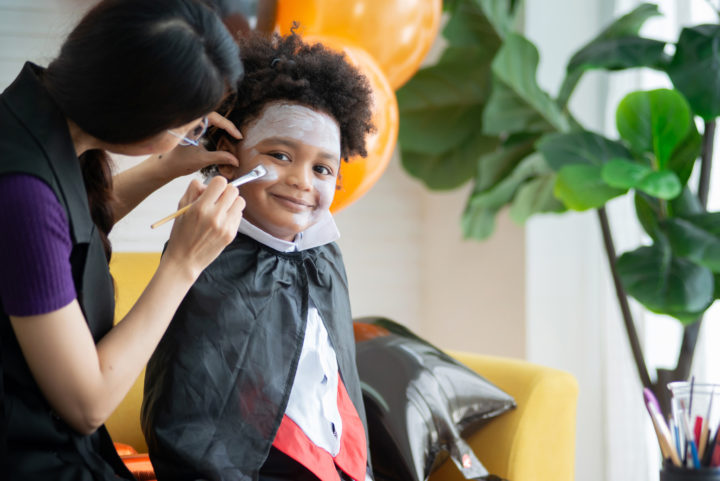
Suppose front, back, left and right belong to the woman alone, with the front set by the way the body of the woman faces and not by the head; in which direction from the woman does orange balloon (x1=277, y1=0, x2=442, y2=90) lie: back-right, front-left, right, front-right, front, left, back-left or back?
front-left

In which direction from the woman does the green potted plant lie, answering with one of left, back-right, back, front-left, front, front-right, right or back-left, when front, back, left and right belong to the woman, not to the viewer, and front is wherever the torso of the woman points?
front-left

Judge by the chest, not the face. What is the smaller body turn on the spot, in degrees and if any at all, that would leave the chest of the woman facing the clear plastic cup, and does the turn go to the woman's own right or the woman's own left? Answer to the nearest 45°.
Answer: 0° — they already face it

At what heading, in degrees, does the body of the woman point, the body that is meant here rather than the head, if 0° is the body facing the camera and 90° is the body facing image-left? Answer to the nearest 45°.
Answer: approximately 270°

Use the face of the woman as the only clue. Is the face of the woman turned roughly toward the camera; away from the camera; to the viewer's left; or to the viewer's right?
to the viewer's right

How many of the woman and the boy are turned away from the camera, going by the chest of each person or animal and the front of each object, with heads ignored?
0

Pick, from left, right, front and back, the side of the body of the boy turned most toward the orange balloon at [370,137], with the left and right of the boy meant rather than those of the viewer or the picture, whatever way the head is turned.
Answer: left

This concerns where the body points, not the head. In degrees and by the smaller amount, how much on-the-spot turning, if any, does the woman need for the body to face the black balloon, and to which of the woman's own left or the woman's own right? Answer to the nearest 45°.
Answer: approximately 45° to the woman's own left

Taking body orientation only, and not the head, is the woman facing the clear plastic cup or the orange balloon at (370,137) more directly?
the clear plastic cup

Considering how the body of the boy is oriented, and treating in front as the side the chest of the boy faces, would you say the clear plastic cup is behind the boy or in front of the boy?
in front

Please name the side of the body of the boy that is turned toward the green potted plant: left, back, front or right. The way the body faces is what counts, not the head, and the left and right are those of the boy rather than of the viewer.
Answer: left
